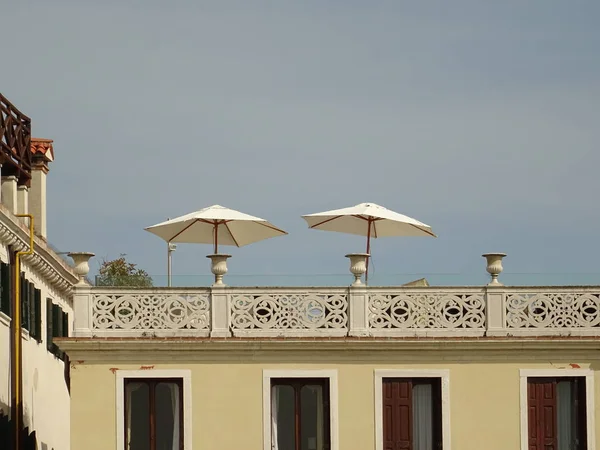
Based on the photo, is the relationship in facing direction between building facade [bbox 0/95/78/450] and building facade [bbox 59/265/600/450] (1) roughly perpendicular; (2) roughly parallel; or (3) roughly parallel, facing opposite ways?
roughly perpendicular

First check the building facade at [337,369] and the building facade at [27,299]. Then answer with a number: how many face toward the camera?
1

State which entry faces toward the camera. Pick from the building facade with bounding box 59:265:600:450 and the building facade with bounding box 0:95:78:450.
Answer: the building facade with bounding box 59:265:600:450

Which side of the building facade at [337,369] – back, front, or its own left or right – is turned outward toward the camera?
front

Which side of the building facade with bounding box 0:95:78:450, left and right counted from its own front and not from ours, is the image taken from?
right
